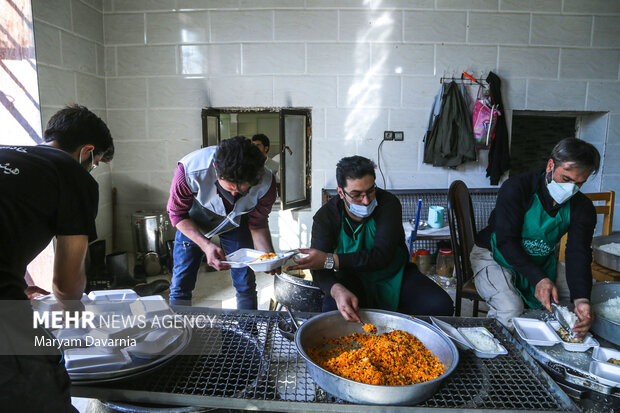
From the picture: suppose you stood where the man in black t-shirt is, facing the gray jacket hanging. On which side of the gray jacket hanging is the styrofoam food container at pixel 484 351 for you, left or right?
right

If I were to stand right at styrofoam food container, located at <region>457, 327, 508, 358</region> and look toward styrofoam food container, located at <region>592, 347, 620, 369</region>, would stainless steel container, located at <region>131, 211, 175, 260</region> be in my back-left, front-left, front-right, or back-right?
back-left

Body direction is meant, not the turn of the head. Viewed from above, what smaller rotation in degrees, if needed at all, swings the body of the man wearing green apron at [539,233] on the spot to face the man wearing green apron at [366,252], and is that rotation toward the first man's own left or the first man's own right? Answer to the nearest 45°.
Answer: approximately 90° to the first man's own right

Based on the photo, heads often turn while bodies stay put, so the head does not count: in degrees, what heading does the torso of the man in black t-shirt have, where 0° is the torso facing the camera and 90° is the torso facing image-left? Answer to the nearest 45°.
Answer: approximately 225°

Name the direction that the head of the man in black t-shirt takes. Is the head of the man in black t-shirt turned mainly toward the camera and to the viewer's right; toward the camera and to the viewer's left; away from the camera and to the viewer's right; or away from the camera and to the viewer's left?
away from the camera and to the viewer's right

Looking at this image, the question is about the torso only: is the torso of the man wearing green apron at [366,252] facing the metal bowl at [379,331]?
yes

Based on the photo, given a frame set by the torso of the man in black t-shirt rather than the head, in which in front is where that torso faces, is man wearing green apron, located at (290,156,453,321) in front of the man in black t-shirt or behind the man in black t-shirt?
in front

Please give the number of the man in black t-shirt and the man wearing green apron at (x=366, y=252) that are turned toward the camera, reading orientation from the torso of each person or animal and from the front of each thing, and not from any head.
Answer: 1
